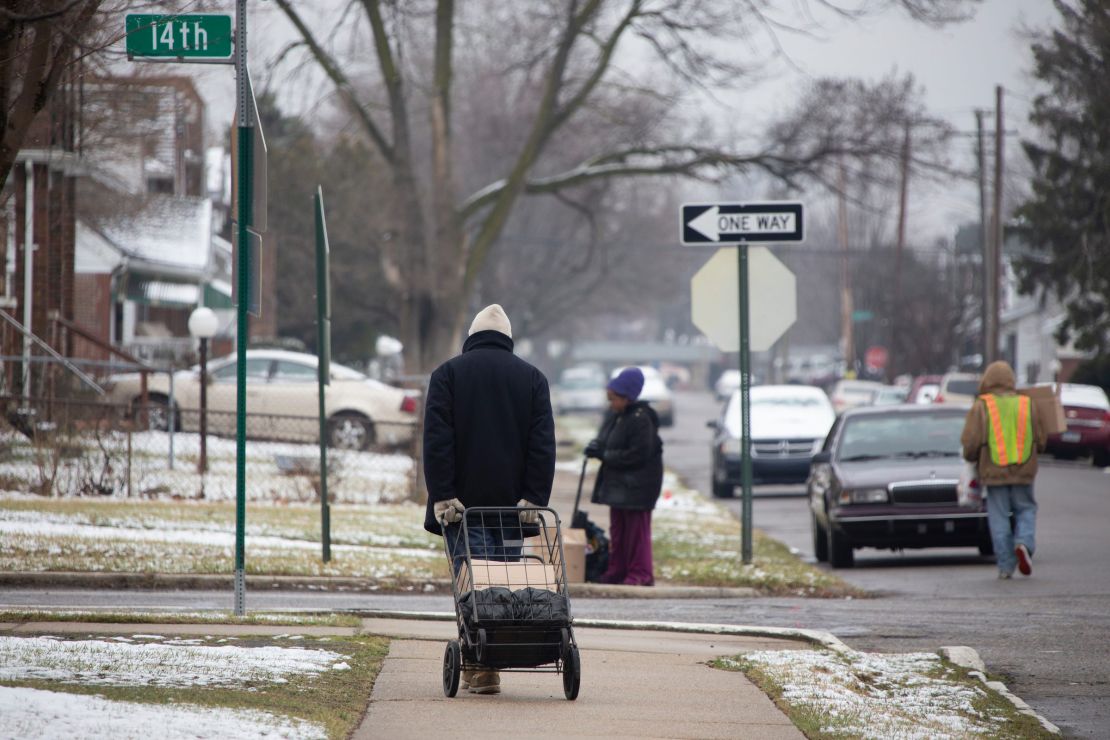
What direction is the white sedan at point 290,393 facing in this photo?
to the viewer's left

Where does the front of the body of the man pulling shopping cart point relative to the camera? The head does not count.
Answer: away from the camera

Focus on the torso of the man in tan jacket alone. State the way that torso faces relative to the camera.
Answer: away from the camera

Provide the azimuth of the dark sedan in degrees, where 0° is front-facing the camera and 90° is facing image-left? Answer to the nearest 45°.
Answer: approximately 0°

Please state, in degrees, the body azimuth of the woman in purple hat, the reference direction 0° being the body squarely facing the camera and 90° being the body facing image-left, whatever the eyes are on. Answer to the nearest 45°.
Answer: approximately 90°

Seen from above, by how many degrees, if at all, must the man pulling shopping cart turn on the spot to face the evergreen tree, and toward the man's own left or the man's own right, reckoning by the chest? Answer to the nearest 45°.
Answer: approximately 45° to the man's own right

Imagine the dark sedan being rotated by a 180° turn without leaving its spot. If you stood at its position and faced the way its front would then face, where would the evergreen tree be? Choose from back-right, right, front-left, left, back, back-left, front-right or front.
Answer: front

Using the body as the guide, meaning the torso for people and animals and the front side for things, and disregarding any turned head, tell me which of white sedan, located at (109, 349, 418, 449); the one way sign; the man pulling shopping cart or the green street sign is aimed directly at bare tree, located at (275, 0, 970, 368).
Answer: the man pulling shopping cart

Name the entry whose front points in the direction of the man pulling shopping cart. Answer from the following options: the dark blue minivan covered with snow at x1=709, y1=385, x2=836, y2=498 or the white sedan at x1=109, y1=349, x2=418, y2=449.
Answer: the dark blue minivan covered with snow at x1=709, y1=385, x2=836, y2=498

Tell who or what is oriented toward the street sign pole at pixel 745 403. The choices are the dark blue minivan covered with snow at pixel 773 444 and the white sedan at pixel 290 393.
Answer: the dark blue minivan covered with snow at pixel 773 444

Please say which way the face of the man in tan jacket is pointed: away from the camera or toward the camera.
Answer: away from the camera
